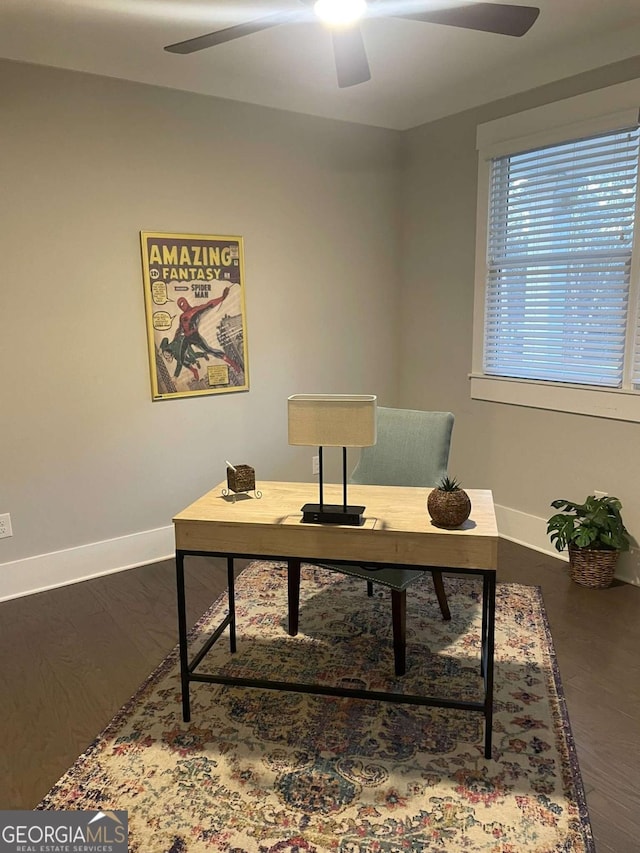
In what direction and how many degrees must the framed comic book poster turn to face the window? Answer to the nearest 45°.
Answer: approximately 45° to its left

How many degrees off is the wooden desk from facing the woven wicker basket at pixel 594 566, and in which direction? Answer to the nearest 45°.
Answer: approximately 45° to its right

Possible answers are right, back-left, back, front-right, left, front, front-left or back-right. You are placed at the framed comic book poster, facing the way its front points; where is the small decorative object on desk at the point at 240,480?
front-right

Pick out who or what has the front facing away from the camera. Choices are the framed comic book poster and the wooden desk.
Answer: the wooden desk

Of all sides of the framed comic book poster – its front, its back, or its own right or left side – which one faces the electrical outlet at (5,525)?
right

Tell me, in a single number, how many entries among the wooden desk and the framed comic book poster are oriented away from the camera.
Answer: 1

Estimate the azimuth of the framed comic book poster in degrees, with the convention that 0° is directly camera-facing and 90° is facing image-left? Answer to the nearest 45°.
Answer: approximately 315°

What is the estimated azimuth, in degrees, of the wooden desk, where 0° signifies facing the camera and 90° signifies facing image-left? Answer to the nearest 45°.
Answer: approximately 180°

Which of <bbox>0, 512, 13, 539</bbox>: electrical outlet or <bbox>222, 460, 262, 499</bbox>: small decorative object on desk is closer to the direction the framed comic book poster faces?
the small decorative object on desk
